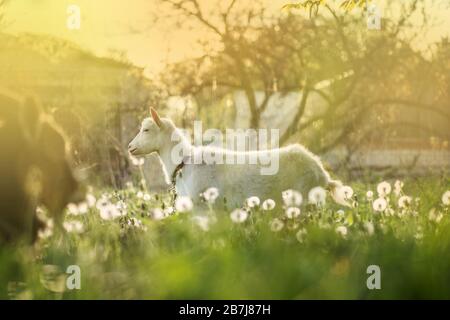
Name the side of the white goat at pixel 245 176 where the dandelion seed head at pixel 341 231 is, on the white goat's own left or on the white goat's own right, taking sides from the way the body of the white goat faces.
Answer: on the white goat's own left

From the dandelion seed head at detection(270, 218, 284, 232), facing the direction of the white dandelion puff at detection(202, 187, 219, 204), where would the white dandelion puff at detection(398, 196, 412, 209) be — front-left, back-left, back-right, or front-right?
back-right

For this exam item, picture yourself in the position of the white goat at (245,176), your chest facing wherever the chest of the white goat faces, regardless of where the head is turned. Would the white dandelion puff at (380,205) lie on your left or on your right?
on your left

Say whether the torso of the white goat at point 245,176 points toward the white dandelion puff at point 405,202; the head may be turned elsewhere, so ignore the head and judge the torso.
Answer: no

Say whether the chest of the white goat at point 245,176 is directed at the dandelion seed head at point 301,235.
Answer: no

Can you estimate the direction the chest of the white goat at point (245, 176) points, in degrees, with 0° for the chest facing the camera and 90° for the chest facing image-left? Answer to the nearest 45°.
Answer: approximately 90°

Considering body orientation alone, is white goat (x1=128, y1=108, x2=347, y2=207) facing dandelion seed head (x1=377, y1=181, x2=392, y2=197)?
no

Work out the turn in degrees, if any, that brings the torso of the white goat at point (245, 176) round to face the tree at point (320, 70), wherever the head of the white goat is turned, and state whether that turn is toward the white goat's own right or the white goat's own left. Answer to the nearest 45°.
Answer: approximately 90° to the white goat's own right

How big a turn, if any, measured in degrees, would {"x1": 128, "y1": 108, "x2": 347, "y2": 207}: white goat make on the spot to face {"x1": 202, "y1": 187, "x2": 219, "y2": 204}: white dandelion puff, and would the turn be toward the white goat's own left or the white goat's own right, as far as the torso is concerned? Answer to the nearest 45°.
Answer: approximately 90° to the white goat's own left

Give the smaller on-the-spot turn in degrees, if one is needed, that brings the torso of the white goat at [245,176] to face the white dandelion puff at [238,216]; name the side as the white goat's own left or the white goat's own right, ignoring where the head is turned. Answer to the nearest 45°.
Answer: approximately 90° to the white goat's own left

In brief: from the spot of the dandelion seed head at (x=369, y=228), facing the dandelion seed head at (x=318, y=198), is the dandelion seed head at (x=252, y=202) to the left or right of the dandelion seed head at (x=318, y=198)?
left
